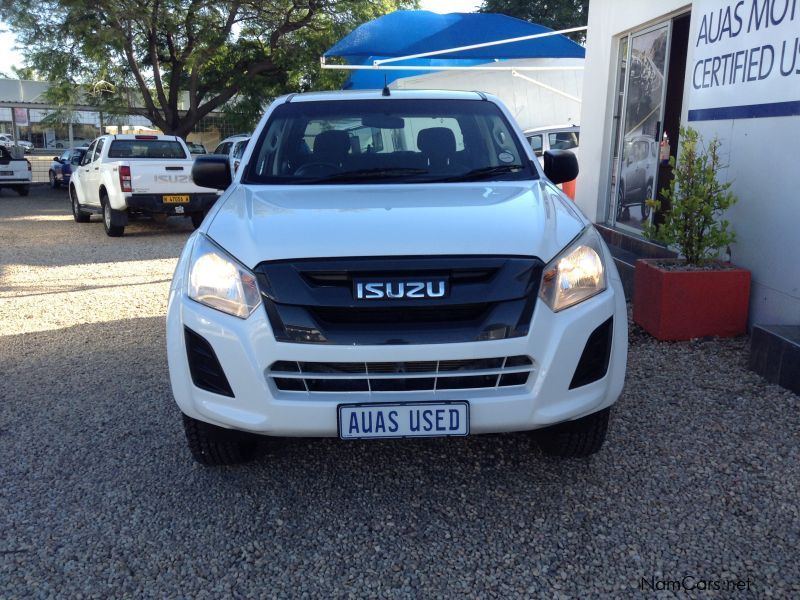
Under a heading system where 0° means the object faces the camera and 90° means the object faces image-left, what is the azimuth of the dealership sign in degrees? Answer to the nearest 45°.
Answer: approximately 45°

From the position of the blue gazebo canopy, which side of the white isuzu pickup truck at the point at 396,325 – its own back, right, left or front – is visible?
back

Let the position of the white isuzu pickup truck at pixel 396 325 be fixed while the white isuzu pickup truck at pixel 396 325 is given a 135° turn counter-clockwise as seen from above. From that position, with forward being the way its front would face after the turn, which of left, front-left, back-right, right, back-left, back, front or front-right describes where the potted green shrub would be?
front

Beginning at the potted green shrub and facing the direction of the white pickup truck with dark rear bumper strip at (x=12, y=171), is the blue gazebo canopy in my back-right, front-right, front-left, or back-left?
front-right

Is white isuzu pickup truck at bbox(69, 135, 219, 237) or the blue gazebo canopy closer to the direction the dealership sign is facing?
the white isuzu pickup truck

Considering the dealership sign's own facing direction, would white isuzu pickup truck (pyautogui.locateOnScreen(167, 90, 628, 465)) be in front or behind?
in front

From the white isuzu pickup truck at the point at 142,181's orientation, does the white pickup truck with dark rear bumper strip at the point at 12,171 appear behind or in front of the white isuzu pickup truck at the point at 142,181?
in front

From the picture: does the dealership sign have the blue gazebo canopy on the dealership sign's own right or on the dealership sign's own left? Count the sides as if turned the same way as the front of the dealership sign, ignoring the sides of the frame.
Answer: on the dealership sign's own right

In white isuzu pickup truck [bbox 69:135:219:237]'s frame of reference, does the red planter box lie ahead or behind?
behind

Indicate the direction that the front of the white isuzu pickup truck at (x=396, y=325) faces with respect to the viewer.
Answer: facing the viewer

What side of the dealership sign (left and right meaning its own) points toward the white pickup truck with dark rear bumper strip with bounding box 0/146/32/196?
right
